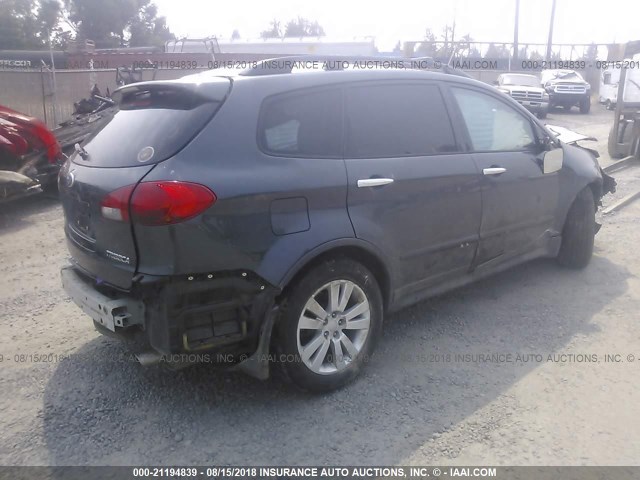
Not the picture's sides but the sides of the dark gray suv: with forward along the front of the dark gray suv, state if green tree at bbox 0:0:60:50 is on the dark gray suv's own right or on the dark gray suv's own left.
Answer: on the dark gray suv's own left

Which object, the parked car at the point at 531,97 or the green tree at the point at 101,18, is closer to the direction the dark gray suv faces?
the parked car

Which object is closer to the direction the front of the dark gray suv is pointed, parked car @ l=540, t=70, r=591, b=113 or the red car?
the parked car

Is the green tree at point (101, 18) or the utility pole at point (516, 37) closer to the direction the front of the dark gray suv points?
the utility pole

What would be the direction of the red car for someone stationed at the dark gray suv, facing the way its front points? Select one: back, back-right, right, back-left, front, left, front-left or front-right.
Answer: left

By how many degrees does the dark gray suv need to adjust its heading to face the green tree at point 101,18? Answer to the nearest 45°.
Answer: approximately 45° to its left

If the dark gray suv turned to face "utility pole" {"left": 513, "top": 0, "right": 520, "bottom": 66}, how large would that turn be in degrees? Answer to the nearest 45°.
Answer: approximately 45° to its left

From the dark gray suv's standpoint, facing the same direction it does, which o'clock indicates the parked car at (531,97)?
The parked car is roughly at 11 o'clock from the dark gray suv.

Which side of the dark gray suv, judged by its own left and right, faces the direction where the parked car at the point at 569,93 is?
front

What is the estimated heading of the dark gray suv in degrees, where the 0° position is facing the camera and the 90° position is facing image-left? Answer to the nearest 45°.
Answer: approximately 225°
